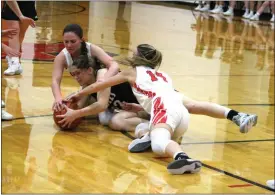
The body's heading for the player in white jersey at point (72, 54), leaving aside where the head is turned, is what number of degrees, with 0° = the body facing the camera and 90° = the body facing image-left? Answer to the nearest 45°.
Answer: approximately 45°

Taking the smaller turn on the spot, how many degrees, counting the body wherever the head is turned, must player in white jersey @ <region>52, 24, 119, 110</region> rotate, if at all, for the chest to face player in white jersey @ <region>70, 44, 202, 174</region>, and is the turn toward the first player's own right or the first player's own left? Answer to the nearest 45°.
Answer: approximately 90° to the first player's own left
